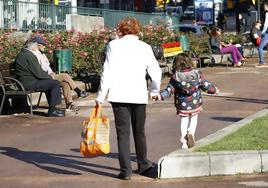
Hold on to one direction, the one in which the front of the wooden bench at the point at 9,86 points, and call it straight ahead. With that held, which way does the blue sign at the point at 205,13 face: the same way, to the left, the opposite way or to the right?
to the right

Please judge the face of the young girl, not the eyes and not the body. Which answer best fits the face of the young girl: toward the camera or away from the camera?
away from the camera

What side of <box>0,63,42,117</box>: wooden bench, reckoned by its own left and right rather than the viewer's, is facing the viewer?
right

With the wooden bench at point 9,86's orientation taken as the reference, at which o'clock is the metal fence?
The metal fence is roughly at 9 o'clock from the wooden bench.

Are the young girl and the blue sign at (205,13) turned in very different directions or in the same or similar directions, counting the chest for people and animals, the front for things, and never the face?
very different directions

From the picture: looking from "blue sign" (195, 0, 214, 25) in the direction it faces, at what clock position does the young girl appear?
The young girl is roughly at 12 o'clock from the blue sign.

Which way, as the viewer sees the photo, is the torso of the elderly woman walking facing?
away from the camera

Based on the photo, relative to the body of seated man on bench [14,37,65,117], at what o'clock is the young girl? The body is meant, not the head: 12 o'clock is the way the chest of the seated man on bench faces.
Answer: The young girl is roughly at 2 o'clock from the seated man on bench.

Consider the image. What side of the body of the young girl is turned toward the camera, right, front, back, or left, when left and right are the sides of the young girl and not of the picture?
back

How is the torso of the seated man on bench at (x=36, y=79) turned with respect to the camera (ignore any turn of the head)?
to the viewer's right

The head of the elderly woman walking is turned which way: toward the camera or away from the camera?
away from the camera

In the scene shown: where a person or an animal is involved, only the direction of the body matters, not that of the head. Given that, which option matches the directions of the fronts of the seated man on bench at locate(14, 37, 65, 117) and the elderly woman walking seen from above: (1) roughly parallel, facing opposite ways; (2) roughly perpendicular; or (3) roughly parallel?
roughly perpendicular
